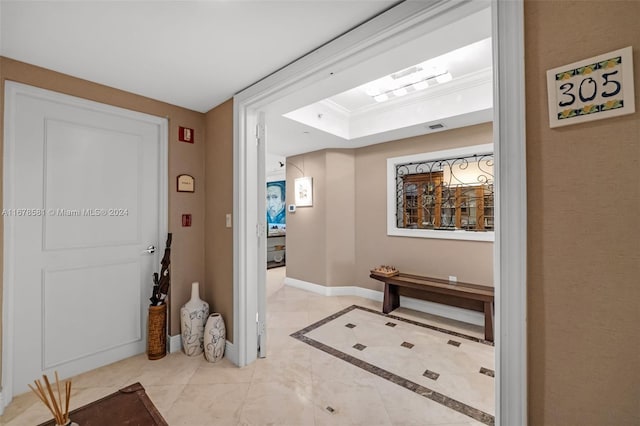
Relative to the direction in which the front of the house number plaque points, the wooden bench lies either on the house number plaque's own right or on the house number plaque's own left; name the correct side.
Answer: on the house number plaque's own right

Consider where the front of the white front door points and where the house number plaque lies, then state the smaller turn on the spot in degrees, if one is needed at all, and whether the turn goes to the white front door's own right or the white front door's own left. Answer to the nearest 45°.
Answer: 0° — it already faces it

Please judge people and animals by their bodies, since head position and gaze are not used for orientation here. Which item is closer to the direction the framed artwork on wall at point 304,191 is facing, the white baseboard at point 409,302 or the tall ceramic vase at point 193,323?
the tall ceramic vase

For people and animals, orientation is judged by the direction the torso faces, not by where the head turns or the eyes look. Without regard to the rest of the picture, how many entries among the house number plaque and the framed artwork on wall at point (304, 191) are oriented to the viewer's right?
0

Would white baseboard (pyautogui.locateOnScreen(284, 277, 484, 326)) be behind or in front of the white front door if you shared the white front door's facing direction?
in front

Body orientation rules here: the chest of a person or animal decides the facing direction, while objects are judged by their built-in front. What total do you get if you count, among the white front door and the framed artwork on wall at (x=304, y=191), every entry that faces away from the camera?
0

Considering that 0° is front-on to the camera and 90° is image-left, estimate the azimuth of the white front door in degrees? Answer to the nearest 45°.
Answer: approximately 315°

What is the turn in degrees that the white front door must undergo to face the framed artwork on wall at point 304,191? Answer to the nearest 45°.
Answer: approximately 45° to its left

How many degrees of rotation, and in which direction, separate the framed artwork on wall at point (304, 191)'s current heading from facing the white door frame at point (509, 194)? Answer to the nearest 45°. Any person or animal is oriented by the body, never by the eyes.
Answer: approximately 45° to its left

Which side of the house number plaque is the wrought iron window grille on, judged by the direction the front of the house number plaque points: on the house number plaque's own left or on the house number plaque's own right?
on the house number plaque's own right

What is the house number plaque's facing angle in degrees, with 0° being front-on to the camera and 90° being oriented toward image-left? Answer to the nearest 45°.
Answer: approximately 45°

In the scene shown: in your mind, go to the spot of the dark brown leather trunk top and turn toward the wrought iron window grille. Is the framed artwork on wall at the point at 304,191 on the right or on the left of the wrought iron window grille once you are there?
left

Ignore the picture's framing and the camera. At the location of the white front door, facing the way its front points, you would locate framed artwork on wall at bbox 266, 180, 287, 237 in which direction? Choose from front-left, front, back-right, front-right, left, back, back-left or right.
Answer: left

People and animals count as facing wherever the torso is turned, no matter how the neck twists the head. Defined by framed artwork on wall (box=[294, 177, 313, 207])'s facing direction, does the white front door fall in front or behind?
in front

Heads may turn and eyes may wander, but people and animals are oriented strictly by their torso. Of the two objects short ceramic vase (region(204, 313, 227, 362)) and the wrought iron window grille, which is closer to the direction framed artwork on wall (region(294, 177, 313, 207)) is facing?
the short ceramic vase
